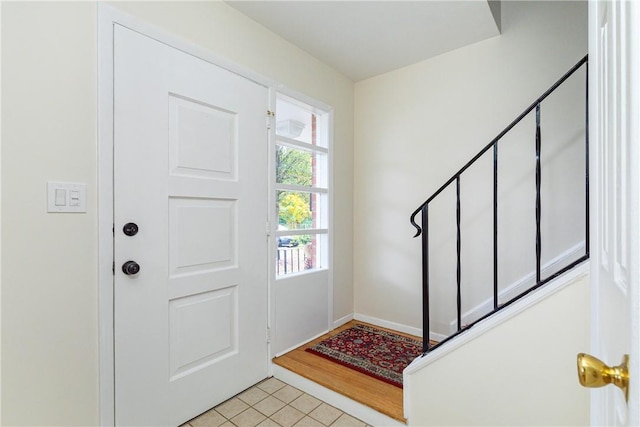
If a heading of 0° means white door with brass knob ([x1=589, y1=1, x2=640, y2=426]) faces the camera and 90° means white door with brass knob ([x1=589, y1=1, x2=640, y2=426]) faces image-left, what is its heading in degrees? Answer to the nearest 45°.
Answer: approximately 90°

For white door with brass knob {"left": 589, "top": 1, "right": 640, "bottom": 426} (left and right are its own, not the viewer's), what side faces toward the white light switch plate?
front

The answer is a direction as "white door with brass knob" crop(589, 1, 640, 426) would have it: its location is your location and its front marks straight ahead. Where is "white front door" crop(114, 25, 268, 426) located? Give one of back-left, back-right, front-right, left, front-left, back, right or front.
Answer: front

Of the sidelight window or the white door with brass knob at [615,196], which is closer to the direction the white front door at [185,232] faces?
the white door with brass knob

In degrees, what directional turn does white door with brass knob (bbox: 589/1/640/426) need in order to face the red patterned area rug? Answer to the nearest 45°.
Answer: approximately 45° to its right

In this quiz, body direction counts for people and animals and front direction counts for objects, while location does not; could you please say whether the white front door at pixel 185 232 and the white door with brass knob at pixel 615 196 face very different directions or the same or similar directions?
very different directions

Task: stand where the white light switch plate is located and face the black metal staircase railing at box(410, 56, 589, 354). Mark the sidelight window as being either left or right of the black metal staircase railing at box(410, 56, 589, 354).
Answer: left

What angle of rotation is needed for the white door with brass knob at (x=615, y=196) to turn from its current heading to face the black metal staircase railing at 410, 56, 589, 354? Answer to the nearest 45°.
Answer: approximately 90° to its right

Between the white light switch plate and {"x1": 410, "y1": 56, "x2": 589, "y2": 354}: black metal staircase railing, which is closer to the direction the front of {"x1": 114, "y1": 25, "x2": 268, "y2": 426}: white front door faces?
the black metal staircase railing

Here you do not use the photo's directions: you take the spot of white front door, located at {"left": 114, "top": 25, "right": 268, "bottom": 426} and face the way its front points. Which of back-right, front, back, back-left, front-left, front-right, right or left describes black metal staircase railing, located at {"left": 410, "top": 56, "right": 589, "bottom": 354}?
front-left

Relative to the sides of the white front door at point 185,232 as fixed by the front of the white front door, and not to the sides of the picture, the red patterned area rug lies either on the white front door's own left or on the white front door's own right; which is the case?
on the white front door's own left

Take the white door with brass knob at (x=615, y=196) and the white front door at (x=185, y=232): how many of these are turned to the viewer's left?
1

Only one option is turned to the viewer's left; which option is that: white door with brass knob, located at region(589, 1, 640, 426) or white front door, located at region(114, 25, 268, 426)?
white door with brass knob, located at region(589, 1, 640, 426)
